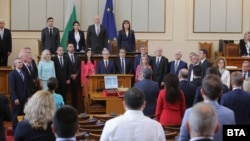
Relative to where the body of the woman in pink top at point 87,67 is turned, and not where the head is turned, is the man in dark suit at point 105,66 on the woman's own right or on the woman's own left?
on the woman's own left

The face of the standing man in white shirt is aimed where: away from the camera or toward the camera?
away from the camera

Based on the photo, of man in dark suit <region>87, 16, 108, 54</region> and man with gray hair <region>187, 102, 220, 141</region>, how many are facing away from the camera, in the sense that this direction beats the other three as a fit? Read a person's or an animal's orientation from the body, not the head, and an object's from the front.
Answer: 1

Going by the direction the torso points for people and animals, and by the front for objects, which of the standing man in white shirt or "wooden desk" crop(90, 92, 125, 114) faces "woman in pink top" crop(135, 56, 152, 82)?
the standing man in white shirt

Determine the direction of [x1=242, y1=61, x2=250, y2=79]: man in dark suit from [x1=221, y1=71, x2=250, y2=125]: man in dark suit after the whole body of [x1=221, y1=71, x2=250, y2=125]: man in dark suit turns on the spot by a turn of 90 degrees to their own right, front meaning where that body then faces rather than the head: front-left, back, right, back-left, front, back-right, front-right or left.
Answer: left

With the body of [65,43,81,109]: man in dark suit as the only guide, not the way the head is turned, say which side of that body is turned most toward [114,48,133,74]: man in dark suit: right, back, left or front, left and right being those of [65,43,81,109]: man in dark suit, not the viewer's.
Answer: left

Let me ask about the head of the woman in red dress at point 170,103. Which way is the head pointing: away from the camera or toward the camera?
away from the camera

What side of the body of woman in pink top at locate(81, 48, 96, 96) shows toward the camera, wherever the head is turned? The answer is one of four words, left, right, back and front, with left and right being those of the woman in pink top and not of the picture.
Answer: front

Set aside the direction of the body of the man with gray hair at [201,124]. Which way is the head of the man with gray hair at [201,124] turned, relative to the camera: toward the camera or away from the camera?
away from the camera

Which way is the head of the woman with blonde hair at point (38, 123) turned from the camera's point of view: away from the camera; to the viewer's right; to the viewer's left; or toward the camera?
away from the camera

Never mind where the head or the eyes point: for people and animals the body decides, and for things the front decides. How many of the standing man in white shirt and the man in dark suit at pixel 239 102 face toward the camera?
0

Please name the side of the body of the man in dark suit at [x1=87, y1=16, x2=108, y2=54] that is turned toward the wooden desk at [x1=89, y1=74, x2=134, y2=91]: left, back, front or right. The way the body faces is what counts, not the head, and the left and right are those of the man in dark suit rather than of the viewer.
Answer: front

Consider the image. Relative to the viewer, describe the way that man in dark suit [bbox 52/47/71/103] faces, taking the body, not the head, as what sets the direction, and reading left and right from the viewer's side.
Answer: facing the viewer
